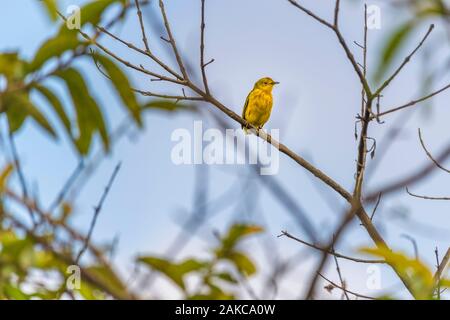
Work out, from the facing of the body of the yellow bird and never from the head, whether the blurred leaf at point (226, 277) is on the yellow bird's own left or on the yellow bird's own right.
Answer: on the yellow bird's own right

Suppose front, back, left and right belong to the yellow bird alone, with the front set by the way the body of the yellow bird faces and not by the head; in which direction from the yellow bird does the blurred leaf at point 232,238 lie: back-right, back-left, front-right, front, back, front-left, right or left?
front-right

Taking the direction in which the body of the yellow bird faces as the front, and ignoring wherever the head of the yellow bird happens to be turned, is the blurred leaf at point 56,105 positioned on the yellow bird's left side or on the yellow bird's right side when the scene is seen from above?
on the yellow bird's right side

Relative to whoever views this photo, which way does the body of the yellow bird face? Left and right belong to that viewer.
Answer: facing the viewer and to the right of the viewer

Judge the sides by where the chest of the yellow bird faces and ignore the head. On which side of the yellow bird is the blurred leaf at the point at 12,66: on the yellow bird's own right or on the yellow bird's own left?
on the yellow bird's own right

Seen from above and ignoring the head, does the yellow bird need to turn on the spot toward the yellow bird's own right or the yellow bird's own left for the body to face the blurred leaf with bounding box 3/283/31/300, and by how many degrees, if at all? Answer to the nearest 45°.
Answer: approximately 45° to the yellow bird's own right

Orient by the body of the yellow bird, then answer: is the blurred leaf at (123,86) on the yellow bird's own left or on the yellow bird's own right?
on the yellow bird's own right

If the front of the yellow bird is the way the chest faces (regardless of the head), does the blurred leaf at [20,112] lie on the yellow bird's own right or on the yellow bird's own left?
on the yellow bird's own right

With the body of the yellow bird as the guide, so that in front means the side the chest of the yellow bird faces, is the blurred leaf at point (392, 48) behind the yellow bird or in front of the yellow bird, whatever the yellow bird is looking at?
in front
